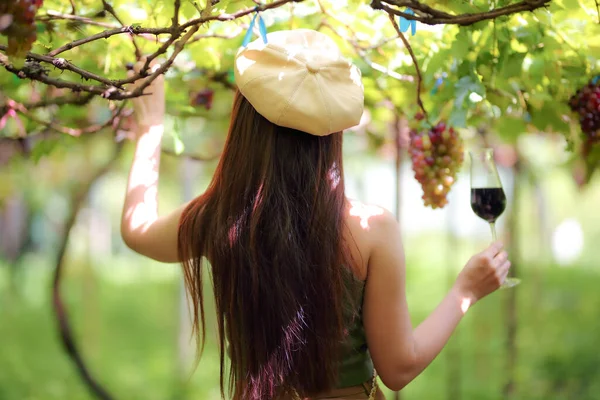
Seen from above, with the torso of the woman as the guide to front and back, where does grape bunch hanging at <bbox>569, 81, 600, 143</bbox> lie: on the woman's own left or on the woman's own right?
on the woman's own right

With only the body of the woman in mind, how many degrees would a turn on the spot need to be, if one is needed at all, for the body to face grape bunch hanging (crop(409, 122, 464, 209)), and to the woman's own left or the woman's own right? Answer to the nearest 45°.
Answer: approximately 45° to the woman's own right

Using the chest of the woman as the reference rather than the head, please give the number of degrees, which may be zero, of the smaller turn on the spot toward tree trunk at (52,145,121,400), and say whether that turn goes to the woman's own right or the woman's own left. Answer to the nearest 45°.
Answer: approximately 45° to the woman's own left

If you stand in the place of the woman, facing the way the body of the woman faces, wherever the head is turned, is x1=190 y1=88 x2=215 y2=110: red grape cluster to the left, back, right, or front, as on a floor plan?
front

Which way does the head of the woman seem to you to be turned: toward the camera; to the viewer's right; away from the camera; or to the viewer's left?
away from the camera

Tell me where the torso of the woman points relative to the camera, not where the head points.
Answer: away from the camera
